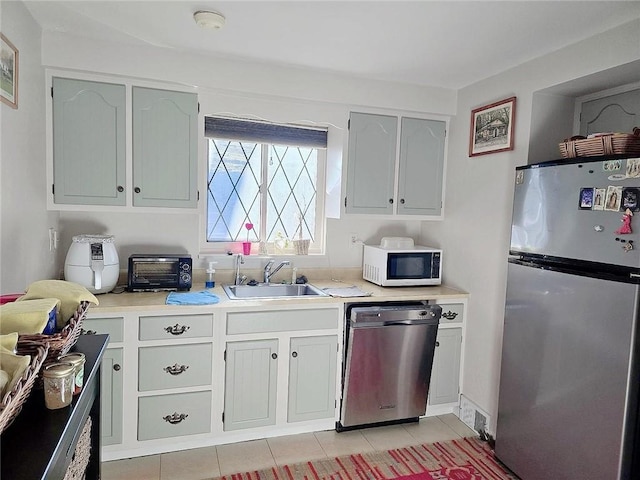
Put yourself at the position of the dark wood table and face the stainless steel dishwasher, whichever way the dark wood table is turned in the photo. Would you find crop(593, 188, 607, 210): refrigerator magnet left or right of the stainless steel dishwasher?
right

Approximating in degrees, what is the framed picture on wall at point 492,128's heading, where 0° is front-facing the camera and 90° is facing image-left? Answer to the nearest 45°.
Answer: approximately 45°

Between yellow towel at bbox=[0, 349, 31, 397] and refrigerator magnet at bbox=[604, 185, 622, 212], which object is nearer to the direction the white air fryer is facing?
the yellow towel

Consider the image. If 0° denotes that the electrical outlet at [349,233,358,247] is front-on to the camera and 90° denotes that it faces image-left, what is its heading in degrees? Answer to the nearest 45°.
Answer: approximately 0°

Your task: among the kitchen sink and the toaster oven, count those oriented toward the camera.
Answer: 2

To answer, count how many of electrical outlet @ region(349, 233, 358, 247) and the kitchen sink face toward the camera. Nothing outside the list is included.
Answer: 2

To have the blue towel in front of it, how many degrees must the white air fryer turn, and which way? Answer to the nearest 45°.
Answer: approximately 45° to its left

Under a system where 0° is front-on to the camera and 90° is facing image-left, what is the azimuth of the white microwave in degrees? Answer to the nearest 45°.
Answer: approximately 315°

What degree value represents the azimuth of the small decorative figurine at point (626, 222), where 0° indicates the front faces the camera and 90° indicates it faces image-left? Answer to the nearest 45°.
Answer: approximately 45°
